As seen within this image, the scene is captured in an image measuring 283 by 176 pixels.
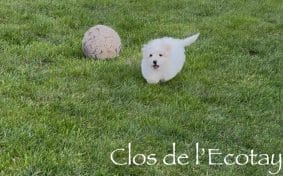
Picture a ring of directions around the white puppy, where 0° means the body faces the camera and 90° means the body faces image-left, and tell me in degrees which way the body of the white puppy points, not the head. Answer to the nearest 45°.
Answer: approximately 45°

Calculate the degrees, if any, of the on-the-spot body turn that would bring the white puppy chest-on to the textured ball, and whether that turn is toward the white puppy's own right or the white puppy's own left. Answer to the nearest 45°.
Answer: approximately 90° to the white puppy's own right
